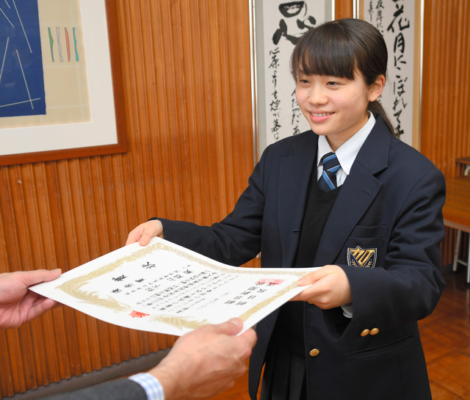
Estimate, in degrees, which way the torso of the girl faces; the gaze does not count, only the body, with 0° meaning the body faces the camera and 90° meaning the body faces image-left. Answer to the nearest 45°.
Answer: approximately 45°

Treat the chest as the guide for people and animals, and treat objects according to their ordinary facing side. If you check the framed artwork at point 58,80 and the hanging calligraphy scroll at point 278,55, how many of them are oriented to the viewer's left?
0

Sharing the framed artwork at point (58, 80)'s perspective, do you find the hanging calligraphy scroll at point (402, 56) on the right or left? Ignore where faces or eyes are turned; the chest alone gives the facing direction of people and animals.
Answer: on its left

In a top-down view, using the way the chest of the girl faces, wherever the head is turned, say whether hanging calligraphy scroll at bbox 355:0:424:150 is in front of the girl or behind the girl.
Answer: behind

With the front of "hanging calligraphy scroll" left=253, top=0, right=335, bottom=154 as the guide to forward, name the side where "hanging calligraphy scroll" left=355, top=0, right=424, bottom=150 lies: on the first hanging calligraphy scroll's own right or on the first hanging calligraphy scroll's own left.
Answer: on the first hanging calligraphy scroll's own left

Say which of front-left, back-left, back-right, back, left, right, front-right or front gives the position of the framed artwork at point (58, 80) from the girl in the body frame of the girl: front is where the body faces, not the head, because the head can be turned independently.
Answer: right

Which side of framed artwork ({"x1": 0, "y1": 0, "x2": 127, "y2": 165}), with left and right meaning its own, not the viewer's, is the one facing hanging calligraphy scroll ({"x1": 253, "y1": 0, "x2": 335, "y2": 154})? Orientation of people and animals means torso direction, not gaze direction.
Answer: left

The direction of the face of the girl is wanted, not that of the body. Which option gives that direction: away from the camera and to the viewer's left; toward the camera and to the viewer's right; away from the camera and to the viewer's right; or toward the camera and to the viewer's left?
toward the camera and to the viewer's left

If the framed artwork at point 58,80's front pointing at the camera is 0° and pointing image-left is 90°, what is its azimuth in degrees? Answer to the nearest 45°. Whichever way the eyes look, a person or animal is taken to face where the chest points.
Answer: approximately 0°
